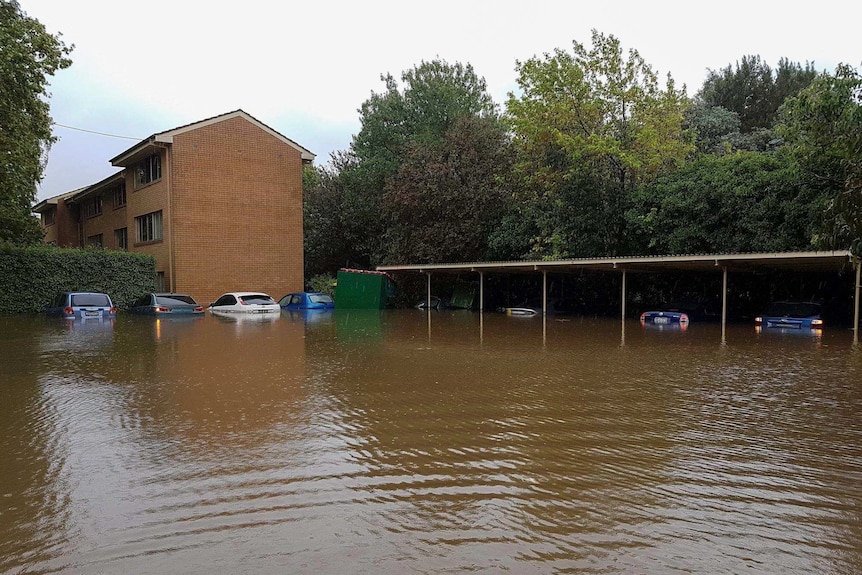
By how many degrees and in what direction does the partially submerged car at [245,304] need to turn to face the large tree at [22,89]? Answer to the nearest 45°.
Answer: approximately 90° to its left

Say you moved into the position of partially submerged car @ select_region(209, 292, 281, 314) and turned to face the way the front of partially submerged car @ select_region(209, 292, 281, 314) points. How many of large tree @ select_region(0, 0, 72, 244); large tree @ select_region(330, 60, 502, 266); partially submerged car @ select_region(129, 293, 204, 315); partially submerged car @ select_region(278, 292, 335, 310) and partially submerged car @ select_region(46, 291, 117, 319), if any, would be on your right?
2

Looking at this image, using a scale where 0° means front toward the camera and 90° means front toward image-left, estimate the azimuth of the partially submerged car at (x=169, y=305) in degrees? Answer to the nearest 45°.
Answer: approximately 135°

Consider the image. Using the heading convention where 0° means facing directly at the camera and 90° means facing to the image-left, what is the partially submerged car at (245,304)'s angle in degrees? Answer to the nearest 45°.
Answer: approximately 135°

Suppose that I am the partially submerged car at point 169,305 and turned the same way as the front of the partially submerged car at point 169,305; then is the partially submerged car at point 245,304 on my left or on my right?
on my right

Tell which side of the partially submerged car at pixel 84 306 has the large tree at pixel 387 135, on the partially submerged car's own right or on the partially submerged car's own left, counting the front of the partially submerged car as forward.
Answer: on the partially submerged car's own right

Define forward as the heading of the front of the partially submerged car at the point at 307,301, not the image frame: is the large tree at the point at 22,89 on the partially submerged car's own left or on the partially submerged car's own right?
on the partially submerged car's own left

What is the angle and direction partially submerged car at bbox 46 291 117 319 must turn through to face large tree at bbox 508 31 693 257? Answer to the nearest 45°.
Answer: approximately 135° to its right

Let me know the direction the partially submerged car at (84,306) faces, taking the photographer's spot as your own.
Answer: facing away from the viewer and to the left of the viewer

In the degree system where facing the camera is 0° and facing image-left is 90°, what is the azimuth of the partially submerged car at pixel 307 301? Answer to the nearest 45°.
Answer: approximately 135°
